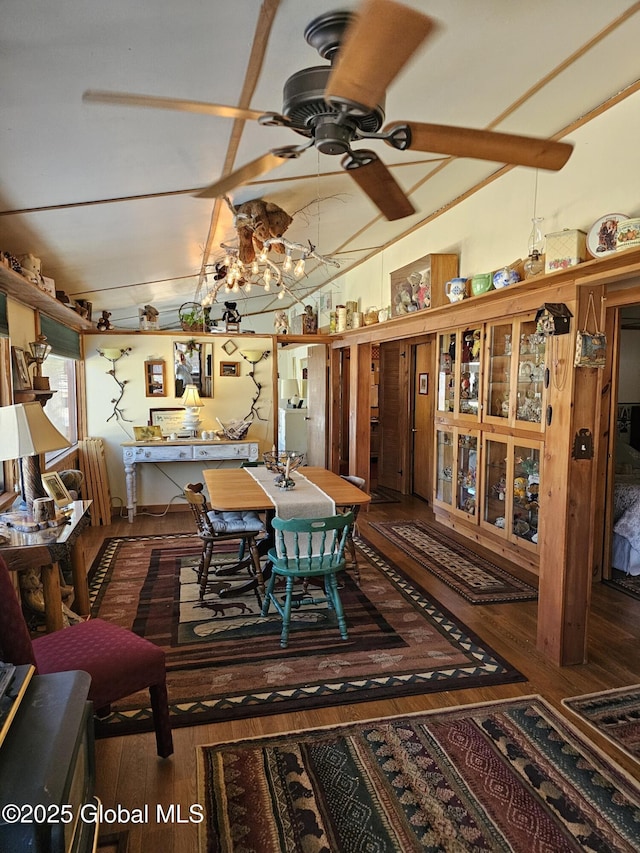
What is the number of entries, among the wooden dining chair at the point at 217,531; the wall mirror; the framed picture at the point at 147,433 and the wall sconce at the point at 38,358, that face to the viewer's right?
2

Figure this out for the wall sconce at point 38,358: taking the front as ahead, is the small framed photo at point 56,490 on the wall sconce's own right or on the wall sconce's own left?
on the wall sconce's own right

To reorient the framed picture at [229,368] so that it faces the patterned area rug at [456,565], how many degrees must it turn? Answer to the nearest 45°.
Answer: approximately 45° to its left

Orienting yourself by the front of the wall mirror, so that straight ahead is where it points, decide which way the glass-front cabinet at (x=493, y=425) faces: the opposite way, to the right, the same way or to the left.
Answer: to the right

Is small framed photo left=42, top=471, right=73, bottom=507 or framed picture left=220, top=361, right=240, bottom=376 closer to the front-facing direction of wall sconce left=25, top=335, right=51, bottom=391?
the framed picture

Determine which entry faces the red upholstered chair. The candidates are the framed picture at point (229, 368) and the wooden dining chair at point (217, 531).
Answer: the framed picture

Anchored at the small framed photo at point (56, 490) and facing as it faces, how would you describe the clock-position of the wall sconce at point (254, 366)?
The wall sconce is roughly at 9 o'clock from the small framed photo.

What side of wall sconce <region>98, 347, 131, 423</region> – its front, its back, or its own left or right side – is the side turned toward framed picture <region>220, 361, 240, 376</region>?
left
